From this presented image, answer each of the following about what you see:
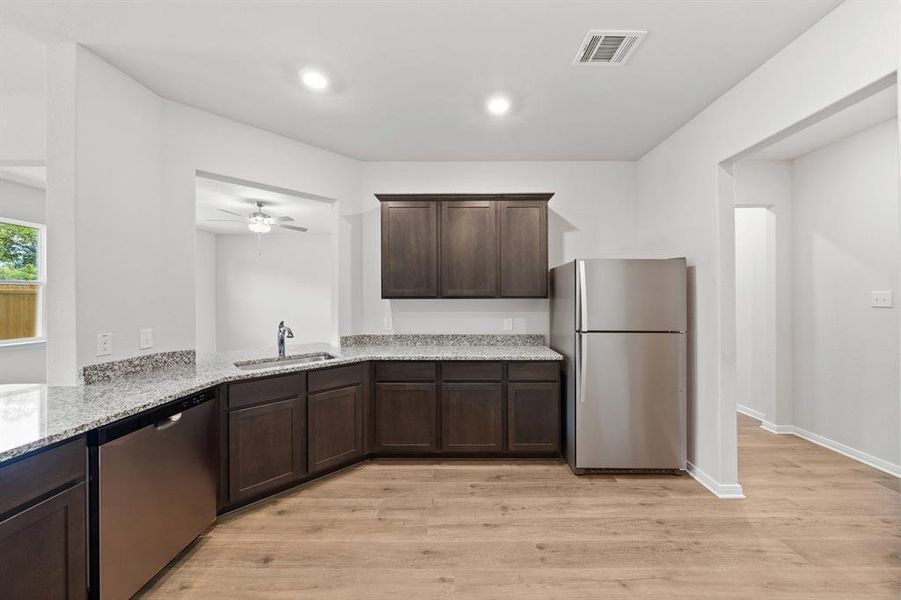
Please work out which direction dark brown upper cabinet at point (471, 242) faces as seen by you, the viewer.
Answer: facing the viewer

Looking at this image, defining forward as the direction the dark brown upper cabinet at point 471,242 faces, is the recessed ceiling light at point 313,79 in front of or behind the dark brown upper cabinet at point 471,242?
in front

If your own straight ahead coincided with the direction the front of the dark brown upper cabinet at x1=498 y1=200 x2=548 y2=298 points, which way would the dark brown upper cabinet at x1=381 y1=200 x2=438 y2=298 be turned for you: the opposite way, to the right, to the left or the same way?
the same way

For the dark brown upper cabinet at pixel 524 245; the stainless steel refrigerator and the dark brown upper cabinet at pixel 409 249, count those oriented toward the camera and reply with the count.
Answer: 3

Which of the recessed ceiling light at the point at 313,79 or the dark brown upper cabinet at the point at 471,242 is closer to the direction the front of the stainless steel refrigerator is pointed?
the recessed ceiling light

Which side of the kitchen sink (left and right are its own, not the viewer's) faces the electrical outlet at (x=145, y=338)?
right

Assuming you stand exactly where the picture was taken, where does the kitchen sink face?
facing the viewer and to the right of the viewer

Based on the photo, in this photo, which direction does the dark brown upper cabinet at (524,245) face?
toward the camera

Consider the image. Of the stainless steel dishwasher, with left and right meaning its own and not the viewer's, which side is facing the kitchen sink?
left

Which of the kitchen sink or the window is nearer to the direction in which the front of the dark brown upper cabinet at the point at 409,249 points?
the kitchen sink

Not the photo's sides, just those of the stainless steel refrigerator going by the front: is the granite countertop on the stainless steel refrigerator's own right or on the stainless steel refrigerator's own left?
on the stainless steel refrigerator's own right

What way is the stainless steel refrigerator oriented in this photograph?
toward the camera

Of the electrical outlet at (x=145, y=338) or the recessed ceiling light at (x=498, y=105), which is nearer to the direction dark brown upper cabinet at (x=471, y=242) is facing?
the recessed ceiling light
